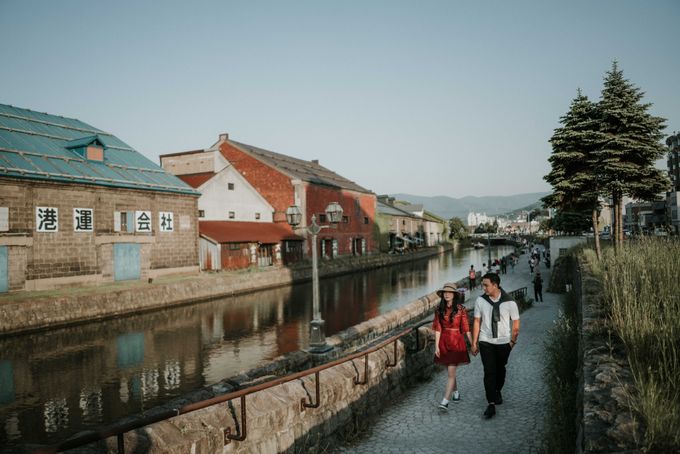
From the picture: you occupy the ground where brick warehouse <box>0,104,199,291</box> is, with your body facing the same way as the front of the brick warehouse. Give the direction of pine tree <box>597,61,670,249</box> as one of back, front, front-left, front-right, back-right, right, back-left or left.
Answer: front

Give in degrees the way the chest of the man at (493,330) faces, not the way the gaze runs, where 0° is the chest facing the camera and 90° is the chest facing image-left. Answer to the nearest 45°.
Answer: approximately 0°

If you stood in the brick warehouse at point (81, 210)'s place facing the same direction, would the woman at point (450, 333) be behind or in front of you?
in front

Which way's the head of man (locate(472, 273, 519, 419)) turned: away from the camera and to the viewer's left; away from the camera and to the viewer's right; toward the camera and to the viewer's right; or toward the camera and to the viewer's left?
toward the camera and to the viewer's left

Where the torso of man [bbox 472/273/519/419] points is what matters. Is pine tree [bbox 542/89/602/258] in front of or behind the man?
behind

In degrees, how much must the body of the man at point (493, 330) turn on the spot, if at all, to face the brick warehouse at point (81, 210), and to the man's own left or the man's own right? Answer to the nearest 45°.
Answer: approximately 135° to the man's own right

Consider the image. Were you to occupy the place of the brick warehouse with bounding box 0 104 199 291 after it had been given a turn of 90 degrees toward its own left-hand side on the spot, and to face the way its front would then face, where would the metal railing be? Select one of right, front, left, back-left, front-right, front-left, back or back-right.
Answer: back-right

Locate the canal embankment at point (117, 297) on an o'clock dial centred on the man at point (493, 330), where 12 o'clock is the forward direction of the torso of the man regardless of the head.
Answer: The canal embankment is roughly at 4 o'clock from the man.

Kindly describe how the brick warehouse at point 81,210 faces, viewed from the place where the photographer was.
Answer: facing the viewer and to the right of the viewer

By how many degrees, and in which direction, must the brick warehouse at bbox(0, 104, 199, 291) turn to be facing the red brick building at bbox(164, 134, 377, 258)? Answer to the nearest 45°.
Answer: approximately 90° to its left

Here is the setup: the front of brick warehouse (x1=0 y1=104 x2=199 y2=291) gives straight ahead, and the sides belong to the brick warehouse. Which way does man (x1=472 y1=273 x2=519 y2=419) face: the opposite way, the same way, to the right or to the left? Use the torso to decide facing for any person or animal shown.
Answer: to the right

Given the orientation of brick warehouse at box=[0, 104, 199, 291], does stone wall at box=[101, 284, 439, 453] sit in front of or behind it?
in front

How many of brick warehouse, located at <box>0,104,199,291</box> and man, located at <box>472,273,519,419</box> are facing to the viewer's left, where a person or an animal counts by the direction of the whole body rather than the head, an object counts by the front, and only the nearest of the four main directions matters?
0

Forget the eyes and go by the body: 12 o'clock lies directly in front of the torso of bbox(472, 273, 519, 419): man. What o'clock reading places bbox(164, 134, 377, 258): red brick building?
The red brick building is roughly at 5 o'clock from the man.
